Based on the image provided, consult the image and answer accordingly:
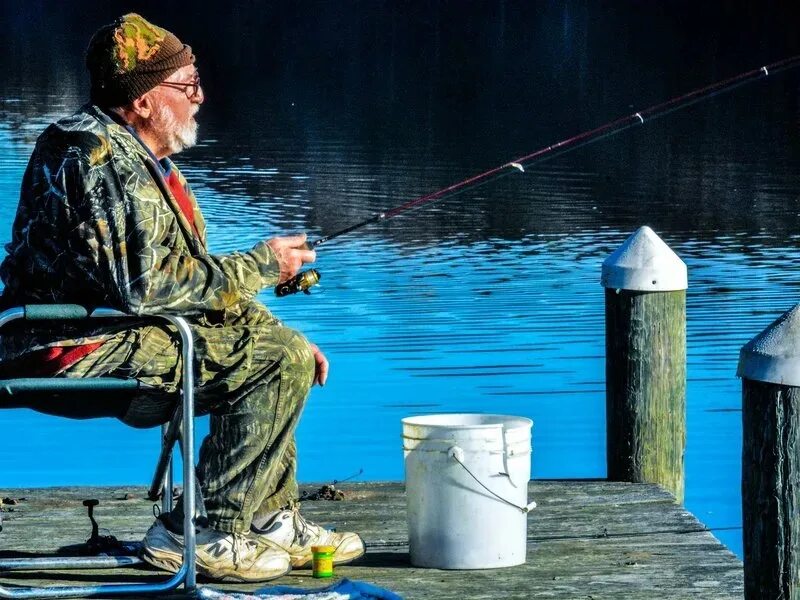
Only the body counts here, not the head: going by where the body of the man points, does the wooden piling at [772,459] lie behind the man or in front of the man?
in front

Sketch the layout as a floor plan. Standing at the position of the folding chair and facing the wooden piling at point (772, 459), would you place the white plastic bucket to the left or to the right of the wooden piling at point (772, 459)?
left

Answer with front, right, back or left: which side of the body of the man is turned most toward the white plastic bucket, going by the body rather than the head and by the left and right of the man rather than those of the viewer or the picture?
front

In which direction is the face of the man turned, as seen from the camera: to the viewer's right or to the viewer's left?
to the viewer's right

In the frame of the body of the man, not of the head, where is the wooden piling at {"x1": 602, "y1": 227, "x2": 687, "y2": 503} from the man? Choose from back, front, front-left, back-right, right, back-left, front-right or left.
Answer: front-left

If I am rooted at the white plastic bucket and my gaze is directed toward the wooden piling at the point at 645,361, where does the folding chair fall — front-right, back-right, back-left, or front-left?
back-left

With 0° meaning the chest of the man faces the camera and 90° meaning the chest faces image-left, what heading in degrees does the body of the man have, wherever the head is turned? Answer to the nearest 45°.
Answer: approximately 270°
